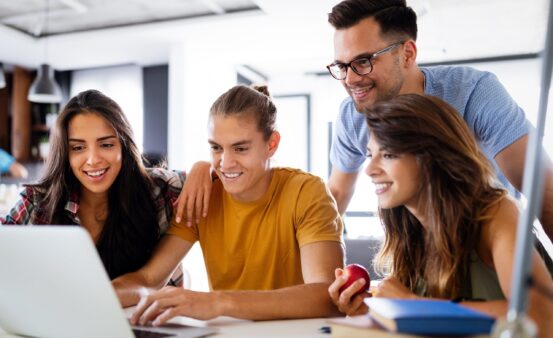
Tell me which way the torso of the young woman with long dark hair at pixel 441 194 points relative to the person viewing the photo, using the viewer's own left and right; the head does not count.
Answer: facing the viewer and to the left of the viewer

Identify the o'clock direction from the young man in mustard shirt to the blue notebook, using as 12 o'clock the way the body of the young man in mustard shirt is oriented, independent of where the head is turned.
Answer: The blue notebook is roughly at 10 o'clock from the young man in mustard shirt.

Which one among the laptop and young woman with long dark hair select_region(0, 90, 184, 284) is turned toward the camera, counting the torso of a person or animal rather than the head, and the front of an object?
the young woman with long dark hair

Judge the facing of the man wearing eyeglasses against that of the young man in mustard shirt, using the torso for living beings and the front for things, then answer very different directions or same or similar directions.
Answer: same or similar directions

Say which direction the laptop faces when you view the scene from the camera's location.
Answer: facing away from the viewer and to the right of the viewer

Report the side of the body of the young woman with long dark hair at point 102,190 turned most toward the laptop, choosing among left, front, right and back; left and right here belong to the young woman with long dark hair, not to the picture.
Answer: front

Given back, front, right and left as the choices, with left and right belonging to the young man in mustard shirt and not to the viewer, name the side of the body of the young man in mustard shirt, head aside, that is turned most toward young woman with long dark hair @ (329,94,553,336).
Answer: left

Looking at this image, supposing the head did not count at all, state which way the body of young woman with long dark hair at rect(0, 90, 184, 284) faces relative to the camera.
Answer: toward the camera

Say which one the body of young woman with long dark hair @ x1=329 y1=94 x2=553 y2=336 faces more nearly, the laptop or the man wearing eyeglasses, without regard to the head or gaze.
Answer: the laptop

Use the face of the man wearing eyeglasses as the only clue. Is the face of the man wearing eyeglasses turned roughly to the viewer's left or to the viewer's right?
to the viewer's left

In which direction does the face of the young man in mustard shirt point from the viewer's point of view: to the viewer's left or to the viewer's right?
to the viewer's left

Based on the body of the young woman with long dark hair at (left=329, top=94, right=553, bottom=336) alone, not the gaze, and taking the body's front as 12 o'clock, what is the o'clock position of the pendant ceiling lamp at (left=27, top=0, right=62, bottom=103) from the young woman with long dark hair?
The pendant ceiling lamp is roughly at 3 o'clock from the young woman with long dark hair.

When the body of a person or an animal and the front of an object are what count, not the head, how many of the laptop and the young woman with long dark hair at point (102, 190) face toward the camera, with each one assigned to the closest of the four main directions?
1

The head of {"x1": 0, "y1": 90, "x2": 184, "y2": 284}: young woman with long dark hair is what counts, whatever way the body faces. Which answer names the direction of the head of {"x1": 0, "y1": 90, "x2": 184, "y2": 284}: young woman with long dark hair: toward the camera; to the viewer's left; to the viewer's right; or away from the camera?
toward the camera
